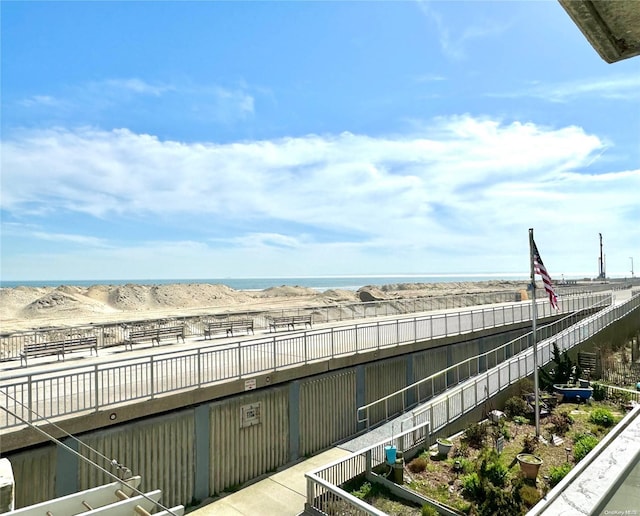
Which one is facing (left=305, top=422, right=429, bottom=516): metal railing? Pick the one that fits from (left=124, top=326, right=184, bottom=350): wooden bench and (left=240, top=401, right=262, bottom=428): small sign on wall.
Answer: the small sign on wall

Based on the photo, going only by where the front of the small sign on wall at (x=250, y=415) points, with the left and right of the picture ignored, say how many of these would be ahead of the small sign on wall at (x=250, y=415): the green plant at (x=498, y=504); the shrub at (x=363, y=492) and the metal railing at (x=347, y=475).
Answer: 3

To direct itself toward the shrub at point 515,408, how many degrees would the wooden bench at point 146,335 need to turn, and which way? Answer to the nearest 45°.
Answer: approximately 180°

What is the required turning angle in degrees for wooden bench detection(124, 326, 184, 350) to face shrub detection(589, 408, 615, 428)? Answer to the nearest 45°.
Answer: approximately 180°

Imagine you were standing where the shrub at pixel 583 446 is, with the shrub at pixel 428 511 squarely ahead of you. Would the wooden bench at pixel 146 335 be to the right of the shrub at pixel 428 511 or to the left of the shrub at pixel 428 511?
right

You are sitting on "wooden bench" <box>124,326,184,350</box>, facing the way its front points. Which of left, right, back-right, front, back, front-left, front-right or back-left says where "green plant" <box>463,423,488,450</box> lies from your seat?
back

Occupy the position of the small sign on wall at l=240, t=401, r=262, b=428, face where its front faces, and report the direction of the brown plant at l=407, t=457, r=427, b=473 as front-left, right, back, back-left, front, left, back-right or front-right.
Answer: front-left

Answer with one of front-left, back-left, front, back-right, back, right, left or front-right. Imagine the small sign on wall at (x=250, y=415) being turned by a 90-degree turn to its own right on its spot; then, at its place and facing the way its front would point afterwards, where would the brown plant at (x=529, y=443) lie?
back-left

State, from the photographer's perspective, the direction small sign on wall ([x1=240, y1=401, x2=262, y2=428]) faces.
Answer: facing the viewer and to the right of the viewer

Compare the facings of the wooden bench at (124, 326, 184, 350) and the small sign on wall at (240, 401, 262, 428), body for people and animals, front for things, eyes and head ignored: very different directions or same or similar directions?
very different directions

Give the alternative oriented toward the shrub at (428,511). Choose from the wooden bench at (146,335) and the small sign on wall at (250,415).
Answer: the small sign on wall

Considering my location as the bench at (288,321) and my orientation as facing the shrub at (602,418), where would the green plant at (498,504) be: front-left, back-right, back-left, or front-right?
front-right

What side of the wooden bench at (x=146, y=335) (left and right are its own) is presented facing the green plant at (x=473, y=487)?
back

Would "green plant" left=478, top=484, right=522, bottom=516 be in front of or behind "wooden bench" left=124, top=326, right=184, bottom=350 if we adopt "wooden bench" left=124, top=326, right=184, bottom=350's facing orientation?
behind

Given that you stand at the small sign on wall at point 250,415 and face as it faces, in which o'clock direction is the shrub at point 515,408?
The shrub is roughly at 10 o'clock from the small sign on wall.

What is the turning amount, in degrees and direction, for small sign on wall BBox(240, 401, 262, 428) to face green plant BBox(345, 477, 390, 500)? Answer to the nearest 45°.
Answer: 0° — it already faces it

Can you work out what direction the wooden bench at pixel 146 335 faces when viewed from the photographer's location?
facing away from the viewer and to the left of the viewer
